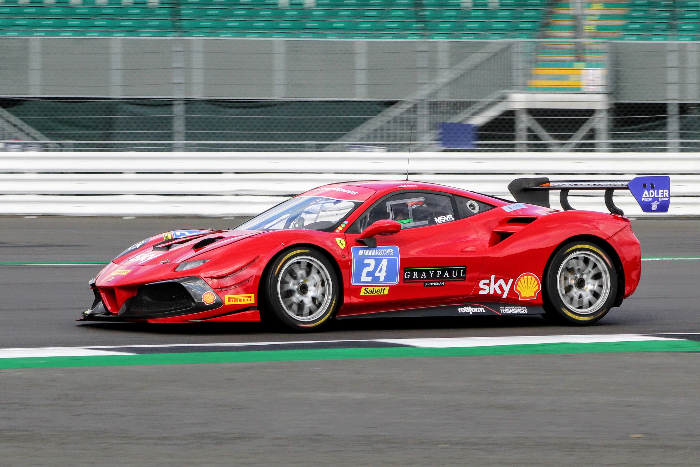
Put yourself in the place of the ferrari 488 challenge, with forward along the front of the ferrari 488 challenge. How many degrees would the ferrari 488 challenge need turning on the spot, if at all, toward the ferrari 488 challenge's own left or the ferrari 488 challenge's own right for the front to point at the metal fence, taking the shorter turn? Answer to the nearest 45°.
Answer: approximately 135° to the ferrari 488 challenge's own right

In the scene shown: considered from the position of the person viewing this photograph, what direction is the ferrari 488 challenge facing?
facing the viewer and to the left of the viewer

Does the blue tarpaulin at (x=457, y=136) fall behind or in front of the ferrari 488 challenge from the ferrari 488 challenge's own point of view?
behind

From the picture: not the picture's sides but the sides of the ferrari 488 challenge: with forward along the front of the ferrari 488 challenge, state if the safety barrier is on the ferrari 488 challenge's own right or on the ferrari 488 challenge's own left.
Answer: on the ferrari 488 challenge's own right
